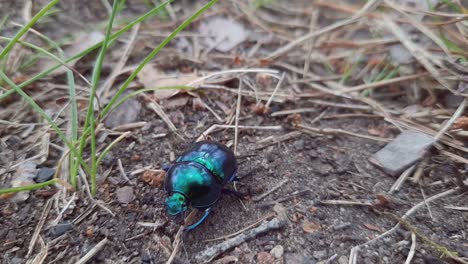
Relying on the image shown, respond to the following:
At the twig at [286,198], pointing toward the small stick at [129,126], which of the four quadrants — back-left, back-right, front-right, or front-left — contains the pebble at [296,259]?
back-left

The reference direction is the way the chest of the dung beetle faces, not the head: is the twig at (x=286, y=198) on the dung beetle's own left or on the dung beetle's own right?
on the dung beetle's own left

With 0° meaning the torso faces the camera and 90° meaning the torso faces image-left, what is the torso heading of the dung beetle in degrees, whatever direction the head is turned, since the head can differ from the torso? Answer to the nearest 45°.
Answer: approximately 45°

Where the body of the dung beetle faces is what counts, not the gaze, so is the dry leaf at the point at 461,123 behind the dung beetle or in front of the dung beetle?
behind

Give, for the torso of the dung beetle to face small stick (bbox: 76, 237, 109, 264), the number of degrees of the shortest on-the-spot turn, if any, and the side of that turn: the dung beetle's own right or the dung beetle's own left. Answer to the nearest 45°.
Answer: approximately 45° to the dung beetle's own right

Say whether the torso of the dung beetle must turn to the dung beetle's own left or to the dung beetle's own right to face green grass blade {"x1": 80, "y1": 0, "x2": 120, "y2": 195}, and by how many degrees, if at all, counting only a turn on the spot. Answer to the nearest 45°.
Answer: approximately 90° to the dung beetle's own right

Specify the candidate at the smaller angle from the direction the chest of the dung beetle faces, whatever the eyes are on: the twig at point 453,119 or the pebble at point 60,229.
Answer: the pebble

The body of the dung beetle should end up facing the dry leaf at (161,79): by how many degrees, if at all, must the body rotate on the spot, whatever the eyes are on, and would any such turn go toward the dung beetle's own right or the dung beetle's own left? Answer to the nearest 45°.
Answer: approximately 135° to the dung beetle's own right

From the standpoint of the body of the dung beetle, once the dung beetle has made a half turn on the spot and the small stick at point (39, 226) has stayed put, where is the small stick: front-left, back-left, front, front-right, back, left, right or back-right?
back-left

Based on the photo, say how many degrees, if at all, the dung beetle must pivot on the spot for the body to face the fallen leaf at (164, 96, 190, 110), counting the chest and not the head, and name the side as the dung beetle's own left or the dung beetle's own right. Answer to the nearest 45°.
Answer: approximately 135° to the dung beetle's own right

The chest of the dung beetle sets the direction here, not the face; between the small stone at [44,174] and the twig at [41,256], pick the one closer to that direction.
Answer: the twig

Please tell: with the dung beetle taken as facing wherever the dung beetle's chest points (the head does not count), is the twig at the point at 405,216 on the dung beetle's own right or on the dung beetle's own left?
on the dung beetle's own left

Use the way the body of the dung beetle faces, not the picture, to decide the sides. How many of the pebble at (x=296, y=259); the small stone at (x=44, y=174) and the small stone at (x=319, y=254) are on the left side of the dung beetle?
2

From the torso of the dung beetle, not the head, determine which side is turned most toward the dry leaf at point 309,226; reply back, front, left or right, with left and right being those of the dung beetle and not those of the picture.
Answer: left

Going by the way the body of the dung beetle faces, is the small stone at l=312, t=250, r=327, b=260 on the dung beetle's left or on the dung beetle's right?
on the dung beetle's left

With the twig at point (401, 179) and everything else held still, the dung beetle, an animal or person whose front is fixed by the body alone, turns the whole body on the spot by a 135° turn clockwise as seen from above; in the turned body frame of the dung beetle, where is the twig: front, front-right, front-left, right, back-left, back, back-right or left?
right

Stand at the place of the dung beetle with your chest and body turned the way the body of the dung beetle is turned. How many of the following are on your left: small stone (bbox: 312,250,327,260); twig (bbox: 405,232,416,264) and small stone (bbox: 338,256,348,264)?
3

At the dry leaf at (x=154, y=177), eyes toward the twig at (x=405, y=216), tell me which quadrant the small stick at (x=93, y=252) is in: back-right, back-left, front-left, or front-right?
back-right

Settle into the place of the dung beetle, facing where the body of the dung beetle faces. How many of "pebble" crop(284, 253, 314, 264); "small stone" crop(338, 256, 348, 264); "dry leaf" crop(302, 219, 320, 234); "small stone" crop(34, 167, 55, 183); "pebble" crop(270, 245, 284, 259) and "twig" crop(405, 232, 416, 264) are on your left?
5

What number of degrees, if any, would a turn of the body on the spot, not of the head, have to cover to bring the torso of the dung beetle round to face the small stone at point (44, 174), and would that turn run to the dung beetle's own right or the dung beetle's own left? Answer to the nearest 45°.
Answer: approximately 45° to the dung beetle's own right

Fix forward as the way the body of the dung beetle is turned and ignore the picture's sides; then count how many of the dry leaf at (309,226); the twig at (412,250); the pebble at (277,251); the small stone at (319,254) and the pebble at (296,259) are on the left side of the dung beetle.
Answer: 5
